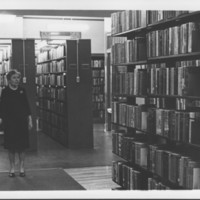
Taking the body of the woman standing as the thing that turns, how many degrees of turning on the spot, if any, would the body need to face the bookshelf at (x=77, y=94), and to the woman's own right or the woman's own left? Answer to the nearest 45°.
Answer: approximately 135° to the woman's own left

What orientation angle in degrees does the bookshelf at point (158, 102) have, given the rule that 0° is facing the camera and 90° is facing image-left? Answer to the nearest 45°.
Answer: approximately 45°

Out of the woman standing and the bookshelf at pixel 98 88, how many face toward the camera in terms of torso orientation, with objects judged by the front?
2

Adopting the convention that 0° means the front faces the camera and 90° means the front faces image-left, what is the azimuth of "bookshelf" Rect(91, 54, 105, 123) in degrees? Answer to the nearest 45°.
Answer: approximately 0°

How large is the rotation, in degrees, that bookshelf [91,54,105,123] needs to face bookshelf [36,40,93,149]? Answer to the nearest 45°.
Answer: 0° — it already faces it
